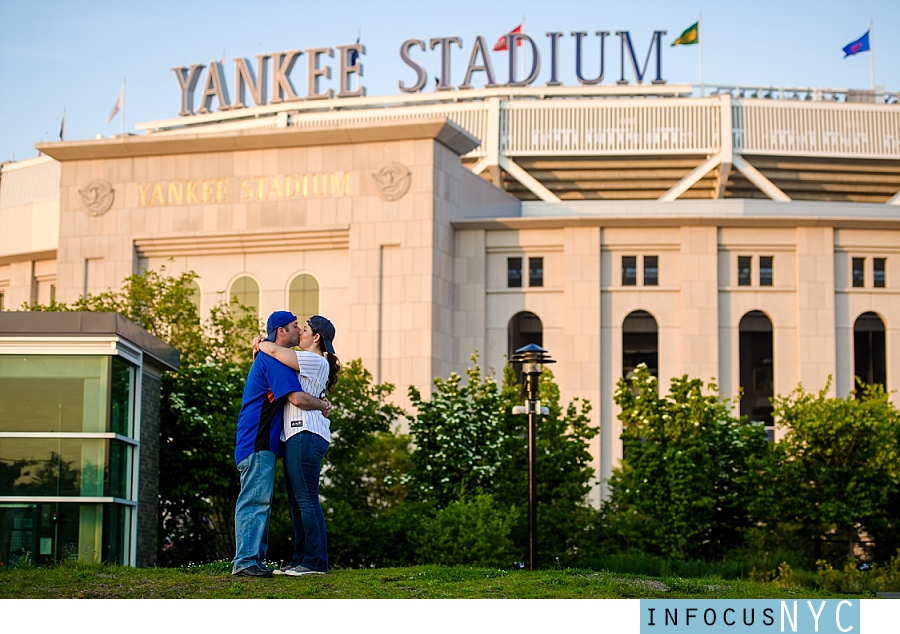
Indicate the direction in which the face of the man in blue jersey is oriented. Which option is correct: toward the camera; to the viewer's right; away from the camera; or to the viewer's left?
to the viewer's right

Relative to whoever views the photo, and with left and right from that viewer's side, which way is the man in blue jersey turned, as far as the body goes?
facing to the right of the viewer
